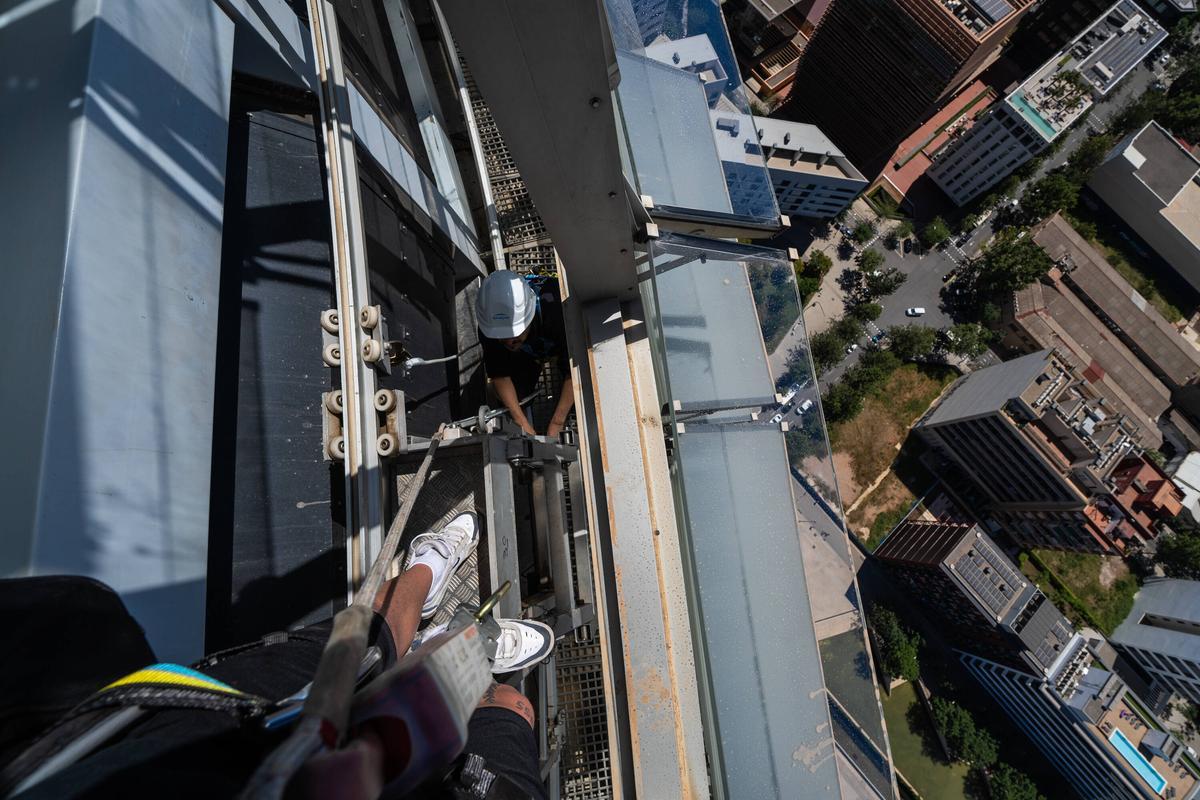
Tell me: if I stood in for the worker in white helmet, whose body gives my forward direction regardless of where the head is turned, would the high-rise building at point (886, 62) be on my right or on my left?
on my left

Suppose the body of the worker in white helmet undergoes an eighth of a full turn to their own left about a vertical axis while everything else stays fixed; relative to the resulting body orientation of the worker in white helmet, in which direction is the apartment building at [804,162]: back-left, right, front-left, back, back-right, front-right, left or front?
left

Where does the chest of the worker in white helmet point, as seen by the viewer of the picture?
toward the camera

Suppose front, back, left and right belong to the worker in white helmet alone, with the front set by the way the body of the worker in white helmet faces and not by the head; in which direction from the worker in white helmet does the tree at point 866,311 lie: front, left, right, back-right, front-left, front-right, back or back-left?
back-left

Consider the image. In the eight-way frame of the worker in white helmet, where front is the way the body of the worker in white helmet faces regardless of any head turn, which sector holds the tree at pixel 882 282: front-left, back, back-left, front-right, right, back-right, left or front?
back-left

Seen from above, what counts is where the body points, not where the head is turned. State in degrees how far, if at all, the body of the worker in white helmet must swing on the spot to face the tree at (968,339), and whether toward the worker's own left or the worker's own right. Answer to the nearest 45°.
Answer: approximately 135° to the worker's own left
